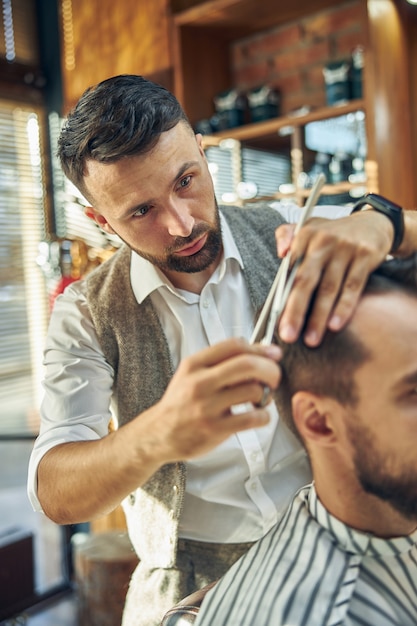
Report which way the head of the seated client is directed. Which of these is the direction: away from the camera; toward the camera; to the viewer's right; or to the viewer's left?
to the viewer's right

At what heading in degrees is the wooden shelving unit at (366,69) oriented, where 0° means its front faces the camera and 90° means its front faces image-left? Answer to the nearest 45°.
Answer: approximately 45°

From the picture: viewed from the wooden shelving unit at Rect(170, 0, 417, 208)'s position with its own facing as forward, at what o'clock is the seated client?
The seated client is roughly at 11 o'clock from the wooden shelving unit.

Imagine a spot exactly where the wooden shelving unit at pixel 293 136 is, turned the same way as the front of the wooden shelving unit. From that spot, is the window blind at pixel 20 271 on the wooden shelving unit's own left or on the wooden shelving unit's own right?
on the wooden shelving unit's own right

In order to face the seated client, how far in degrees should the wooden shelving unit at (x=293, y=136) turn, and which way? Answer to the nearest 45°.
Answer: approximately 45° to its left
